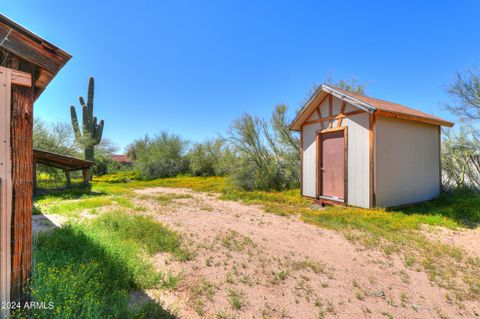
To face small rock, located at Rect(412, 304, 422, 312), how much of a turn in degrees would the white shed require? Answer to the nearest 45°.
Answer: approximately 45° to its left

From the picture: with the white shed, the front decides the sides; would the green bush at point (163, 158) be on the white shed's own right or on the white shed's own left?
on the white shed's own right

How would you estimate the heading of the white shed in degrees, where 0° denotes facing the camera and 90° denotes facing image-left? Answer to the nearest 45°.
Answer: approximately 45°

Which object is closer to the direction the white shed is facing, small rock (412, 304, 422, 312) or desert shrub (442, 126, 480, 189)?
the small rock

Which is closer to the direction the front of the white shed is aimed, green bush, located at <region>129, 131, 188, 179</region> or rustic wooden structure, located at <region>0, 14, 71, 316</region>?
the rustic wooden structure

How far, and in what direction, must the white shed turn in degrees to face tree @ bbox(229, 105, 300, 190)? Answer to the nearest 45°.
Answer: approximately 90° to its right

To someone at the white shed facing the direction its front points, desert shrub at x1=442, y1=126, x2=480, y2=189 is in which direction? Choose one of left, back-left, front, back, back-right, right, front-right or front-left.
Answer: back

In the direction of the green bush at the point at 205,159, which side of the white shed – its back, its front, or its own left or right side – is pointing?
right
